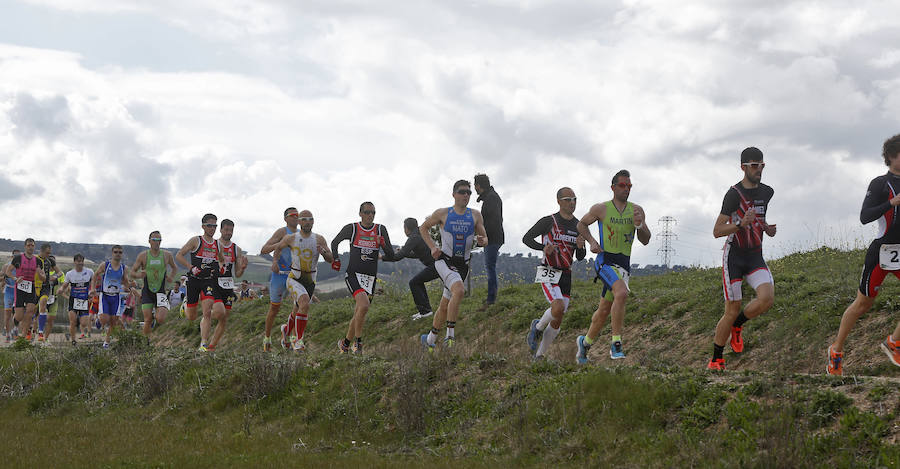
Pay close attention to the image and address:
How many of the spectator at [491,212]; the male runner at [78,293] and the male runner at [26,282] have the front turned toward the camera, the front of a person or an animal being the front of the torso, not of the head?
2

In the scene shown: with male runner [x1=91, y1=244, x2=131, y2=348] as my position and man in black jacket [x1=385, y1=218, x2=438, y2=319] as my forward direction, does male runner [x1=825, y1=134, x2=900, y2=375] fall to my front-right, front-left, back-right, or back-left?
front-right

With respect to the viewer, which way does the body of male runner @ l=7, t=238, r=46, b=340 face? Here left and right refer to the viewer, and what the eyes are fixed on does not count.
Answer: facing the viewer

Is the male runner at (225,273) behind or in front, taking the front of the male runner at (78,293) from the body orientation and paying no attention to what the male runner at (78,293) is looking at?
in front

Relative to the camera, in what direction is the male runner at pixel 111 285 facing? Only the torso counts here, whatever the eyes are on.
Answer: toward the camera

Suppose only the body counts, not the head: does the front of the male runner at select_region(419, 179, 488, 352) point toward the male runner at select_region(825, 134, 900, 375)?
yes

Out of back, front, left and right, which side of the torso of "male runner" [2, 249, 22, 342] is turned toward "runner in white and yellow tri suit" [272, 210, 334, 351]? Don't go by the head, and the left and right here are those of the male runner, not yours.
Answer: front

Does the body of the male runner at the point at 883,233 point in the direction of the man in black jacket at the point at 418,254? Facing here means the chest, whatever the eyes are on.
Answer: no

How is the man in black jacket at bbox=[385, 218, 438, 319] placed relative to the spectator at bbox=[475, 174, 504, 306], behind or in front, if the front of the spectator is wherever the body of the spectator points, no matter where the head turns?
in front

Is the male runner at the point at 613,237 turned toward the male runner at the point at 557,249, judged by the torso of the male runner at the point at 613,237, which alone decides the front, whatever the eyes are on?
no

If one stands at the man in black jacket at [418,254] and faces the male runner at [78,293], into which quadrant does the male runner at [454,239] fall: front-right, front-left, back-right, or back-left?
back-left

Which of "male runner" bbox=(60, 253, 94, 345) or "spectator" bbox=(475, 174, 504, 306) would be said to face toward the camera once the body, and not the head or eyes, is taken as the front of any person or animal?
the male runner

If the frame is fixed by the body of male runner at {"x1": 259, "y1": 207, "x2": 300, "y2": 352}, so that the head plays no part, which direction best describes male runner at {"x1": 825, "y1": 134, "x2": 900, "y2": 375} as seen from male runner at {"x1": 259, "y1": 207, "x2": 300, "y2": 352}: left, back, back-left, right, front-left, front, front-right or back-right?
front

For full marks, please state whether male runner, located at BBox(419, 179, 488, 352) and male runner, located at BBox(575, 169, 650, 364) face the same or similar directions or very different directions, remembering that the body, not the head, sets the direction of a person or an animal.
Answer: same or similar directions

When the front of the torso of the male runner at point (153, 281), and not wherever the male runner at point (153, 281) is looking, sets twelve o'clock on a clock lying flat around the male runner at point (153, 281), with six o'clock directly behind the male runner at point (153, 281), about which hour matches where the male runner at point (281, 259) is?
the male runner at point (281, 259) is roughly at 11 o'clock from the male runner at point (153, 281).

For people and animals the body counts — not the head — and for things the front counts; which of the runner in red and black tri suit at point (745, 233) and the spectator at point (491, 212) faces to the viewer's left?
the spectator

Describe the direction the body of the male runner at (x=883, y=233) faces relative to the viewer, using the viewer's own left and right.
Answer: facing the viewer and to the right of the viewer
